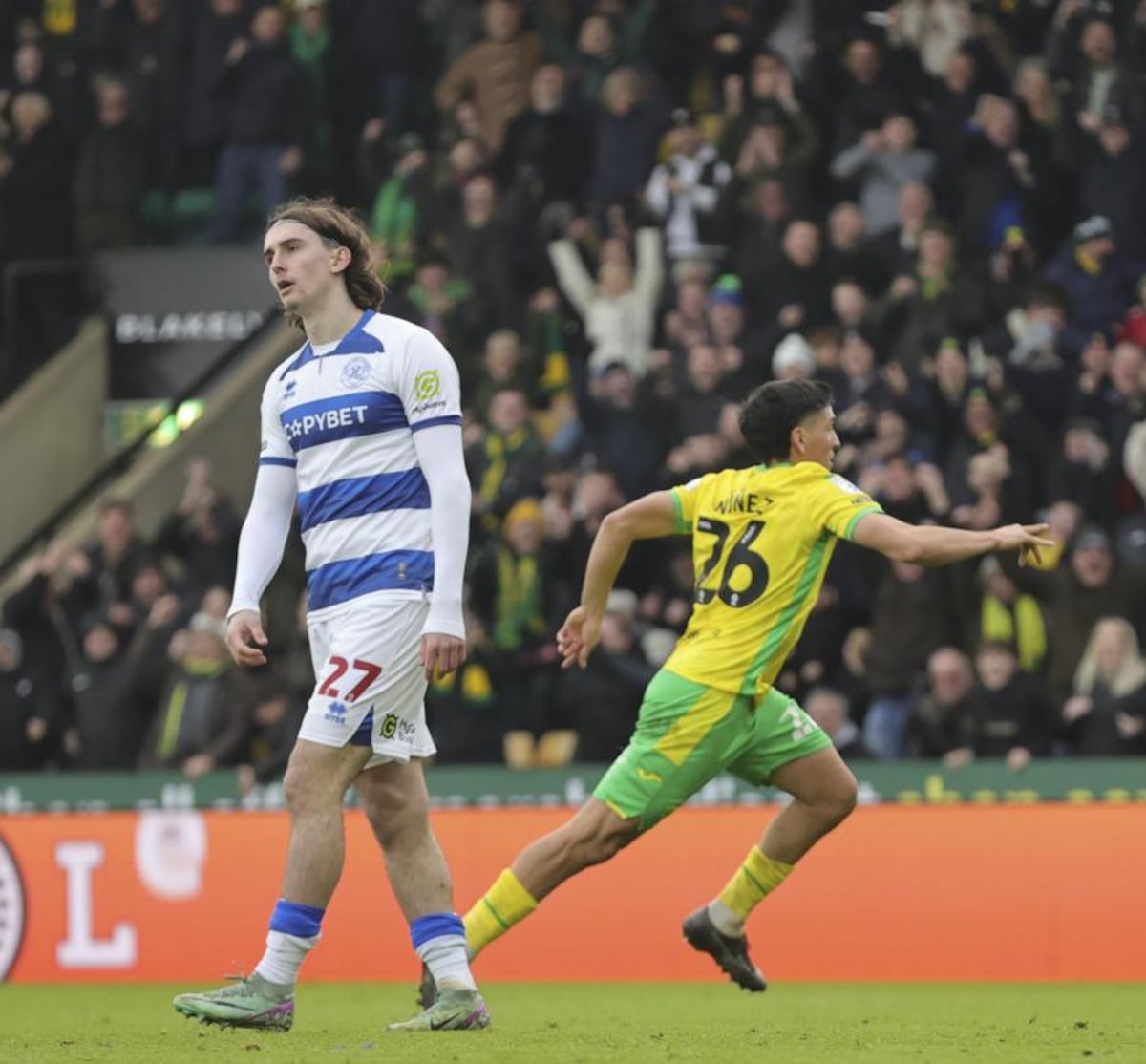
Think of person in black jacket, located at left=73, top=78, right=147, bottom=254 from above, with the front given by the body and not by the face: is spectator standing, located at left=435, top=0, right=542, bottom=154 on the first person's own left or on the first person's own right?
on the first person's own left

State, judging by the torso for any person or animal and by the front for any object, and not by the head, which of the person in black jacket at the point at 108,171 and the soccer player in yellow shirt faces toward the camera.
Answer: the person in black jacket

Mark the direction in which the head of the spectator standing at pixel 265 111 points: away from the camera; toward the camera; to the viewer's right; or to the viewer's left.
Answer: toward the camera

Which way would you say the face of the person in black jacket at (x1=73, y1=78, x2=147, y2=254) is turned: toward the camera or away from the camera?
toward the camera

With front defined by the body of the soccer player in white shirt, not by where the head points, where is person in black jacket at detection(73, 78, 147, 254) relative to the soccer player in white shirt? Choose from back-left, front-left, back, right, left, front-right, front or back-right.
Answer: back-right

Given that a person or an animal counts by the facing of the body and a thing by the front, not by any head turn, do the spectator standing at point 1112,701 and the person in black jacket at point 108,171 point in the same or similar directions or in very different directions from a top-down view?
same or similar directions

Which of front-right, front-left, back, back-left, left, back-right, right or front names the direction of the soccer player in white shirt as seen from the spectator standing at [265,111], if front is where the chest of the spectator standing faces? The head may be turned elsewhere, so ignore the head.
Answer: front

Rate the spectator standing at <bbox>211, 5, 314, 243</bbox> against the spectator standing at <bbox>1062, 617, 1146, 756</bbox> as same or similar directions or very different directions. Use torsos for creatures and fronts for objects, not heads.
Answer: same or similar directions

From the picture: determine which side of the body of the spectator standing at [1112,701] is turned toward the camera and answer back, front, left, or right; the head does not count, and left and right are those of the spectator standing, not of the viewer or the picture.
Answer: front

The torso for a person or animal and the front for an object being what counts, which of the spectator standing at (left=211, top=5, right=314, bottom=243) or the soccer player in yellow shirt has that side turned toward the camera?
the spectator standing

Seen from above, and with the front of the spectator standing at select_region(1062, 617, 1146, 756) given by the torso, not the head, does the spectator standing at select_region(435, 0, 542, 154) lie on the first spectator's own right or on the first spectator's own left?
on the first spectator's own right

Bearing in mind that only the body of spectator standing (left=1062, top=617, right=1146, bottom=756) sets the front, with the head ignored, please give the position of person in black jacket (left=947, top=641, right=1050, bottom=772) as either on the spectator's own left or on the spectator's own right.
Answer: on the spectator's own right

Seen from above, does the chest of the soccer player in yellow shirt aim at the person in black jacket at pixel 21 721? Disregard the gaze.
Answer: no

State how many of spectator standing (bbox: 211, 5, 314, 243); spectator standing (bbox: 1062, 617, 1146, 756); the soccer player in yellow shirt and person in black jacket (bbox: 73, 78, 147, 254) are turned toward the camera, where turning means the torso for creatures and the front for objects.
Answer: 3

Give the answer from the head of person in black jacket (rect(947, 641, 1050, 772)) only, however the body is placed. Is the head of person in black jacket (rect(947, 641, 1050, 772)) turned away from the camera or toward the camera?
toward the camera

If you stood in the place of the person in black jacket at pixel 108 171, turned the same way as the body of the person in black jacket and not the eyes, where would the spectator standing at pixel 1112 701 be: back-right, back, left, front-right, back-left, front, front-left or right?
front-left

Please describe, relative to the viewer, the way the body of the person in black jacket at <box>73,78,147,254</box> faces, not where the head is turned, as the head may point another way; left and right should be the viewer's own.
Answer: facing the viewer

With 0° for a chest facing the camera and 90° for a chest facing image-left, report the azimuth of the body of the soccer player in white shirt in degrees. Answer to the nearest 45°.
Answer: approximately 45°

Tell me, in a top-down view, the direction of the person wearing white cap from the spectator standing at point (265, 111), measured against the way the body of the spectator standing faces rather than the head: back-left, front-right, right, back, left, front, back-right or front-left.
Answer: front-left

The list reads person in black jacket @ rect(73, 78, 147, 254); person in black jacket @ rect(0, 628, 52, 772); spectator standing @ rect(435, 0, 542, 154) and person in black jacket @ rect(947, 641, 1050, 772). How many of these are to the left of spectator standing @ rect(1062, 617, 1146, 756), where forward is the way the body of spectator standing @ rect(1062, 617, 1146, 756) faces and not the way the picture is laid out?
0

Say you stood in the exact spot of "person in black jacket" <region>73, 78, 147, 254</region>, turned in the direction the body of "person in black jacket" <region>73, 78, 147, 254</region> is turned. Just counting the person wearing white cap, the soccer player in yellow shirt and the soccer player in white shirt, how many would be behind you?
0
